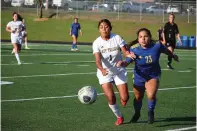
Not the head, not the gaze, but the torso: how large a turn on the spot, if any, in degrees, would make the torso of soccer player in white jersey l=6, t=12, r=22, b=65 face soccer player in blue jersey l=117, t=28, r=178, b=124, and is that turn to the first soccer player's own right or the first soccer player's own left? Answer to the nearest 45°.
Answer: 0° — they already face them

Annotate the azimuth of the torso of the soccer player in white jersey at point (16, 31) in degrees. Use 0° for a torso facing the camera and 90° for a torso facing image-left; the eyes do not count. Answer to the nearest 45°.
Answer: approximately 0°

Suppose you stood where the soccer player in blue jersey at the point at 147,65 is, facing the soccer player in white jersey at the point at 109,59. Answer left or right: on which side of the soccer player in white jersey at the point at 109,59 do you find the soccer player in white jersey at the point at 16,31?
right

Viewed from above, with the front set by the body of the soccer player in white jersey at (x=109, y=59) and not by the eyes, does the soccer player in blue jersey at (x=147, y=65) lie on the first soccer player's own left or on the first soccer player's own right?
on the first soccer player's own left
